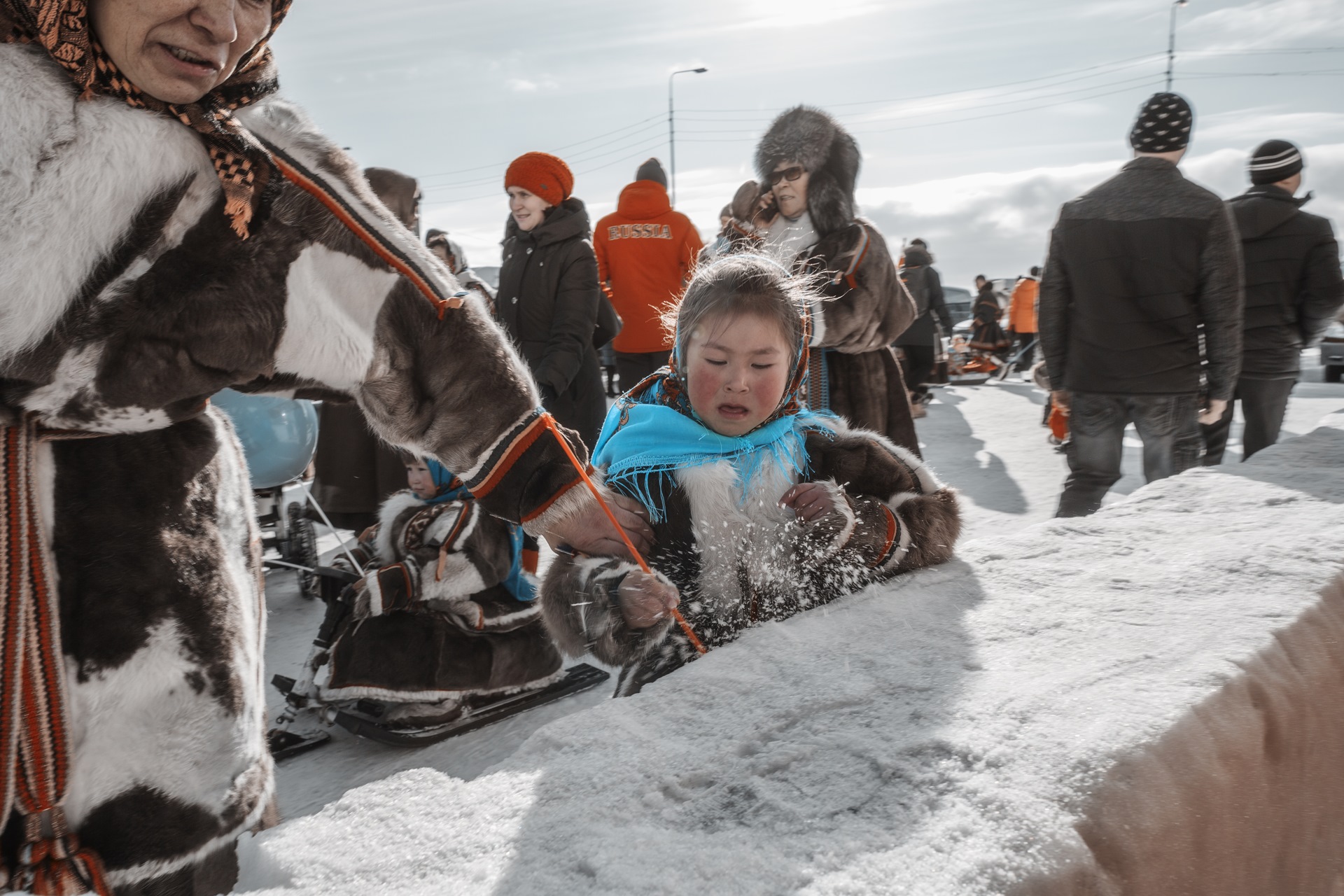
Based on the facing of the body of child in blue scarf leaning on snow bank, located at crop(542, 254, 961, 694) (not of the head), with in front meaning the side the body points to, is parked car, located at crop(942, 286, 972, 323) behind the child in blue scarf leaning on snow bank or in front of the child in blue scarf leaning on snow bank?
behind

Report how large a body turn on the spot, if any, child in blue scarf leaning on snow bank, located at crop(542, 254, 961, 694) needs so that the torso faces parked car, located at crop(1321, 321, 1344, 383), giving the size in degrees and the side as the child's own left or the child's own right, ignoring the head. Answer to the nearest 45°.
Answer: approximately 135° to the child's own left

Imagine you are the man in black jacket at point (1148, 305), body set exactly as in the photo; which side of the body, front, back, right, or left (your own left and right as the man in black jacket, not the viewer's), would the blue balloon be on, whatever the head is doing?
left

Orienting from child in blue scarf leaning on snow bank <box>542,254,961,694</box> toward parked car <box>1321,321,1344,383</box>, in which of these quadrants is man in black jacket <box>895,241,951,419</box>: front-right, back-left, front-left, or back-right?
front-left

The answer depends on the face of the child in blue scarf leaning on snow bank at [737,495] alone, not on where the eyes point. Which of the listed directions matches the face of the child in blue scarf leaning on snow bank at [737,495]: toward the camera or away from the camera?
toward the camera

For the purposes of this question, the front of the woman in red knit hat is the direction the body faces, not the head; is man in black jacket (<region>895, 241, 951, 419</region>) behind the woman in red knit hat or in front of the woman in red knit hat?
behind

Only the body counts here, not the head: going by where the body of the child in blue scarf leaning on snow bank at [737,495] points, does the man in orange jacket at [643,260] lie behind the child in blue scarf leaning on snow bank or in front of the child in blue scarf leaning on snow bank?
behind

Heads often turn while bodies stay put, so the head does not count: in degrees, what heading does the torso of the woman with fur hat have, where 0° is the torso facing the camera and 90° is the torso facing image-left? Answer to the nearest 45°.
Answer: approximately 45°

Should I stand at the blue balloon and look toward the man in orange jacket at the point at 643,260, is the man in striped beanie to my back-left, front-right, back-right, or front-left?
front-right

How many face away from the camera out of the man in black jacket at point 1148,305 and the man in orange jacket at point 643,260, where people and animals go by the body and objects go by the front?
2

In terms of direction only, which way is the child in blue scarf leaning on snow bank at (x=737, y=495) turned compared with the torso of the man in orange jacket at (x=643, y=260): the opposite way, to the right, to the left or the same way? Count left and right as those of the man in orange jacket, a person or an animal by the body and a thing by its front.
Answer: the opposite way

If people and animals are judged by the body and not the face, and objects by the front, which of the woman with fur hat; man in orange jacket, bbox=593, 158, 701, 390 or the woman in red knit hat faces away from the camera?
the man in orange jacket

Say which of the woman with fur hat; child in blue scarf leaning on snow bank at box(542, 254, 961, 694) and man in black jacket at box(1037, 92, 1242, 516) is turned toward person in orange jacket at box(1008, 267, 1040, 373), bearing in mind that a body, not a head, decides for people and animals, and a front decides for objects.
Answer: the man in black jacket

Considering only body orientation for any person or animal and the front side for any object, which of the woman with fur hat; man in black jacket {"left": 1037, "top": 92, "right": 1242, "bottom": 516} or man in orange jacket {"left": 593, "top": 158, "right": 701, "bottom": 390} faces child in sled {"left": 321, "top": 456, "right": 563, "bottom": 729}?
the woman with fur hat

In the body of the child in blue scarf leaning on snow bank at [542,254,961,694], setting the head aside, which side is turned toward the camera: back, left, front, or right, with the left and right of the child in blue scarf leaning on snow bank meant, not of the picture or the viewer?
front

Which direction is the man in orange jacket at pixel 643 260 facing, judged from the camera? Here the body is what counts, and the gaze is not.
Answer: away from the camera

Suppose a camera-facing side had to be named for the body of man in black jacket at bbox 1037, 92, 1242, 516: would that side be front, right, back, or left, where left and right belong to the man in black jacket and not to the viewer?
back

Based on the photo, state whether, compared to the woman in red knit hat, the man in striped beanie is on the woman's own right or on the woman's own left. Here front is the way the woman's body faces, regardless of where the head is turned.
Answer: on the woman's own left
